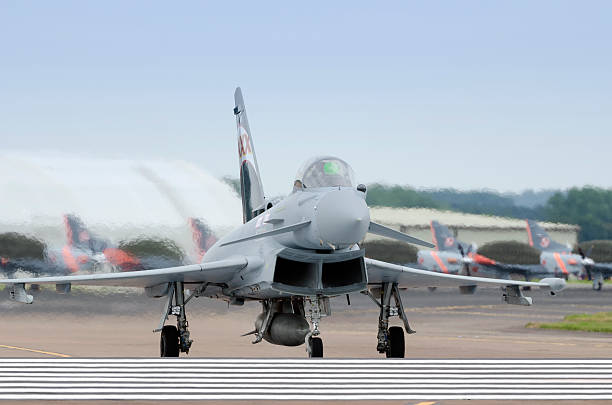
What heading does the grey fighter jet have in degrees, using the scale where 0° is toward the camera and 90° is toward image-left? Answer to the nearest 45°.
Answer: approximately 0°

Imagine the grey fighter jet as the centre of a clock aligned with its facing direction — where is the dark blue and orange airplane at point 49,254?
The dark blue and orange airplane is roughly at 5 o'clock from the grey fighter jet.
